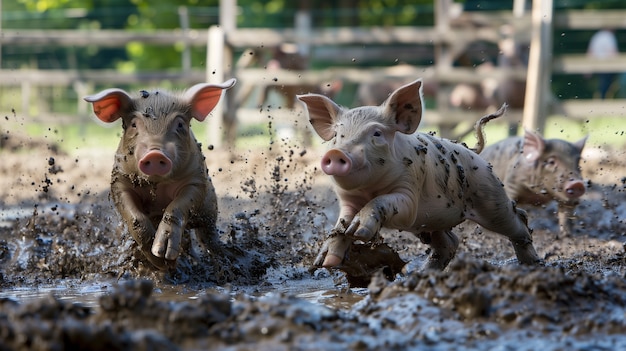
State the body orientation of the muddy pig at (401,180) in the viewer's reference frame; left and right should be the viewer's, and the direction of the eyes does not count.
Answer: facing the viewer and to the left of the viewer

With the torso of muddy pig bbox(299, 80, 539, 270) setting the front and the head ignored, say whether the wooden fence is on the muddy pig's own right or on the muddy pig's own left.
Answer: on the muddy pig's own right

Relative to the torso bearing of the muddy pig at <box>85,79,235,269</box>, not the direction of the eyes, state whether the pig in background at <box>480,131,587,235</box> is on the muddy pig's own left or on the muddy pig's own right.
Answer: on the muddy pig's own left

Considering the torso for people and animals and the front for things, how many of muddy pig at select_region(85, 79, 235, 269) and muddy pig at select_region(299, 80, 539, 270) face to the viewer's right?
0

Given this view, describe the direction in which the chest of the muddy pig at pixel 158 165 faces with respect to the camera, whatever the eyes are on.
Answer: toward the camera

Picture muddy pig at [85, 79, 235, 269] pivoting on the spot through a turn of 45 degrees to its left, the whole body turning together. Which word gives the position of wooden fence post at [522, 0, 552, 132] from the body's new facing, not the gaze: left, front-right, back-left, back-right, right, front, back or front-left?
left

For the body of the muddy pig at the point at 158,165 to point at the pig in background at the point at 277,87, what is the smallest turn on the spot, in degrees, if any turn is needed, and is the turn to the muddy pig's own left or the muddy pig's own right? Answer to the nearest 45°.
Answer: approximately 180°

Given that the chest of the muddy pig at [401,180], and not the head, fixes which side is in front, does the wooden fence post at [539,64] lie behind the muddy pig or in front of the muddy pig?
behind

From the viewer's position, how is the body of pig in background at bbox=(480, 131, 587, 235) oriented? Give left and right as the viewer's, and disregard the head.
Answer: facing the viewer and to the right of the viewer

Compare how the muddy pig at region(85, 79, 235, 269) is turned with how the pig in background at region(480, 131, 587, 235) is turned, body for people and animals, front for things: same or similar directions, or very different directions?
same or similar directions

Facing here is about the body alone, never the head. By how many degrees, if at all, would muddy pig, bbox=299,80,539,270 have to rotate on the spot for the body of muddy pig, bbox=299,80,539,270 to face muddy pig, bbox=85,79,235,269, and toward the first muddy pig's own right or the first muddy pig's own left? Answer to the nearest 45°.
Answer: approximately 45° to the first muddy pig's own right

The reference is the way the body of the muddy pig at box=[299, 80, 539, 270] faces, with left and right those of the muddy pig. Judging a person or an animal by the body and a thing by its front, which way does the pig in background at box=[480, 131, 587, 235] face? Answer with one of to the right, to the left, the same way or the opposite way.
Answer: to the left

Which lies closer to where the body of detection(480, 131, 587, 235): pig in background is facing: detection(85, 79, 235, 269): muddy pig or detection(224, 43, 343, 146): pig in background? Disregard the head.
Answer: the muddy pig

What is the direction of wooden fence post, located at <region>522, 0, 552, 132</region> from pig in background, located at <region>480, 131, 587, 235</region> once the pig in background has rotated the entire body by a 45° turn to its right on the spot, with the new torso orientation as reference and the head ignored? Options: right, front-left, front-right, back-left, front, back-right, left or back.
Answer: back
